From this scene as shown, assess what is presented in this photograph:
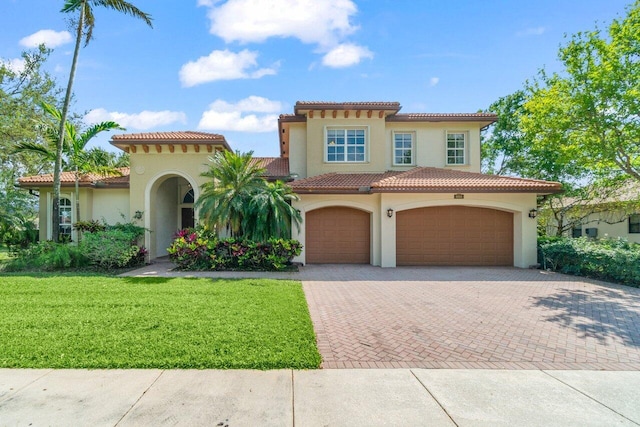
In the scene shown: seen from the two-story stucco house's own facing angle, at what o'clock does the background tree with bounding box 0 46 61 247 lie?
The background tree is roughly at 4 o'clock from the two-story stucco house.

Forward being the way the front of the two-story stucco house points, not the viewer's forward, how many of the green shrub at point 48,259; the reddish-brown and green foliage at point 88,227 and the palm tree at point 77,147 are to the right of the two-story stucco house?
3

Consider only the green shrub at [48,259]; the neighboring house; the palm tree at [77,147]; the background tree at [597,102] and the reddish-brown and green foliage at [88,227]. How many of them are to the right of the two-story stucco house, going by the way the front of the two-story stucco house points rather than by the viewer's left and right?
3

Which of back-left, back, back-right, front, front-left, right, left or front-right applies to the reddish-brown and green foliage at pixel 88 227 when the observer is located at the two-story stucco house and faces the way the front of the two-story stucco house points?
right

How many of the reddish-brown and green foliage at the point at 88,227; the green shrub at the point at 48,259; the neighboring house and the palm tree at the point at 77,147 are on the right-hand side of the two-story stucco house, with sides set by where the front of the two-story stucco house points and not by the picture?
3

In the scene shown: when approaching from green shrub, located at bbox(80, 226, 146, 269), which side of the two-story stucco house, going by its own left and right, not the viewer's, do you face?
right

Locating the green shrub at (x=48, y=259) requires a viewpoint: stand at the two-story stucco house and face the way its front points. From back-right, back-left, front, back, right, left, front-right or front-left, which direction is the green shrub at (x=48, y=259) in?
right

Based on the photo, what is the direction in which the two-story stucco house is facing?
toward the camera

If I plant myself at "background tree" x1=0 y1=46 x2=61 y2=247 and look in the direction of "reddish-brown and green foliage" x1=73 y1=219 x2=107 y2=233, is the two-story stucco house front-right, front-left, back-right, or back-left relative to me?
front-left

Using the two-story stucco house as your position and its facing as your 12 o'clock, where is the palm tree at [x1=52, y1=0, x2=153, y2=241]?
The palm tree is roughly at 3 o'clock from the two-story stucco house.

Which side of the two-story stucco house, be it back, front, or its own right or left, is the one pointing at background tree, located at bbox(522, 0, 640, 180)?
left
